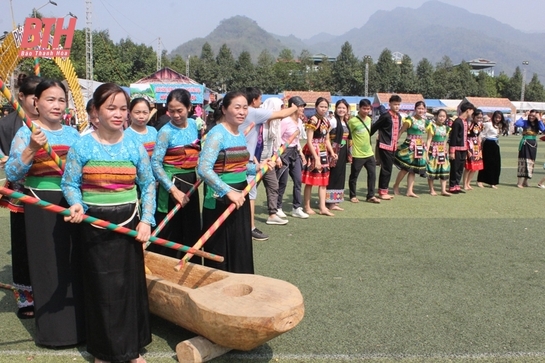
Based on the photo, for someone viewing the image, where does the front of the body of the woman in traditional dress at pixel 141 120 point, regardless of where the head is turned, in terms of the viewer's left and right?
facing the viewer

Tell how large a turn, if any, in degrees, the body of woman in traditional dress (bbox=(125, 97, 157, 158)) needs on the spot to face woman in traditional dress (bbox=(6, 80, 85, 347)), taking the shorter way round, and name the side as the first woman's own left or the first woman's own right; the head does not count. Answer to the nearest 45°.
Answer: approximately 45° to the first woman's own right

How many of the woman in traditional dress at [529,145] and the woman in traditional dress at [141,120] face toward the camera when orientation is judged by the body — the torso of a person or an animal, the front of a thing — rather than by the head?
2

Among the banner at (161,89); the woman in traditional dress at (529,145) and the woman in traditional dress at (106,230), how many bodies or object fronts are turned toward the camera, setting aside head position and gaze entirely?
3

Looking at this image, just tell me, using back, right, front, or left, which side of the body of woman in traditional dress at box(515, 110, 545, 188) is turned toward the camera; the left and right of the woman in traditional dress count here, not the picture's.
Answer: front

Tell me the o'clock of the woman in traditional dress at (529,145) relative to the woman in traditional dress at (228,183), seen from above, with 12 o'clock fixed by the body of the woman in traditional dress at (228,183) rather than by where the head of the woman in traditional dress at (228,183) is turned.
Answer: the woman in traditional dress at (529,145) is roughly at 9 o'clock from the woman in traditional dress at (228,183).

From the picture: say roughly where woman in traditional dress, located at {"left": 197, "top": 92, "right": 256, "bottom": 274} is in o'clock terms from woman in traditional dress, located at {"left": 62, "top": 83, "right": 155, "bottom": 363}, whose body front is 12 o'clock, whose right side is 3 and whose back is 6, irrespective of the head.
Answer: woman in traditional dress, located at {"left": 197, "top": 92, "right": 256, "bottom": 274} is roughly at 8 o'clock from woman in traditional dress, located at {"left": 62, "top": 83, "right": 155, "bottom": 363}.

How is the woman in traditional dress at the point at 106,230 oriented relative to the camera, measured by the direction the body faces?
toward the camera

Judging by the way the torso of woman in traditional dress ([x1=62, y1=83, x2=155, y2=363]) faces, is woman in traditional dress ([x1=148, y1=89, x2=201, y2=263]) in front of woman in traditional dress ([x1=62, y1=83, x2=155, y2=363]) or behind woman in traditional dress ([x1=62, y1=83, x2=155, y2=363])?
behind

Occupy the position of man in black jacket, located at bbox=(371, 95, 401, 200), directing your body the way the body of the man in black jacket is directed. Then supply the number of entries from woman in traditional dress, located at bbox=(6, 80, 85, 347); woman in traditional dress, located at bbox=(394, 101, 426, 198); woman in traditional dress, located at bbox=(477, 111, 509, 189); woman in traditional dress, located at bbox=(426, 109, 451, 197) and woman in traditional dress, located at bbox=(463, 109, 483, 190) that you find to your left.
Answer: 4

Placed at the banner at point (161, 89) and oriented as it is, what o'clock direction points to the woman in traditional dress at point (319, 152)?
The woman in traditional dress is roughly at 12 o'clock from the banner.

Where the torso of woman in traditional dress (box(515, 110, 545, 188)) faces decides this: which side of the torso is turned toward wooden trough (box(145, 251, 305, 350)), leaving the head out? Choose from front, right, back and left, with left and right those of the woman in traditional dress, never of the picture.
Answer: front

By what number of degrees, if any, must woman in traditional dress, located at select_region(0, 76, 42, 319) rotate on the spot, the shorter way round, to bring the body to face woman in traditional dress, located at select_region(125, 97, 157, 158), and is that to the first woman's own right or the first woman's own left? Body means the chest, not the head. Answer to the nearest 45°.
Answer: approximately 90° to the first woman's own left

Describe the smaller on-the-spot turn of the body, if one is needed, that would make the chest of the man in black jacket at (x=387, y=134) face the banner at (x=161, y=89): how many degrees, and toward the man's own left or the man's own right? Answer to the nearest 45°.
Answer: approximately 180°

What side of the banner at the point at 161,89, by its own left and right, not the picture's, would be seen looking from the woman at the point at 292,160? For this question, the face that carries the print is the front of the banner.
front

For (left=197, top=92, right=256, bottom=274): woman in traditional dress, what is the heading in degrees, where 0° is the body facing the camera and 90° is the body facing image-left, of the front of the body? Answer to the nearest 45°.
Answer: approximately 315°
